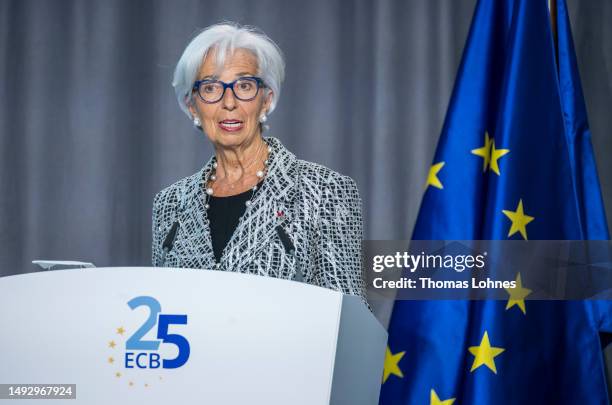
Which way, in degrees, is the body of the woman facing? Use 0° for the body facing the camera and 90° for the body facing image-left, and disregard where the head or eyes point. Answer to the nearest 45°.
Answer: approximately 45°

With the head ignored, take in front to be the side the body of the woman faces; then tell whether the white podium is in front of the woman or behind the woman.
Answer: in front

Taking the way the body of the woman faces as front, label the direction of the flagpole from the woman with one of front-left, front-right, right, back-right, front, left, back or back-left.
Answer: back-left

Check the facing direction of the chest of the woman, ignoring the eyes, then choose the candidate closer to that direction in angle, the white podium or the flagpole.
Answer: the white podium
